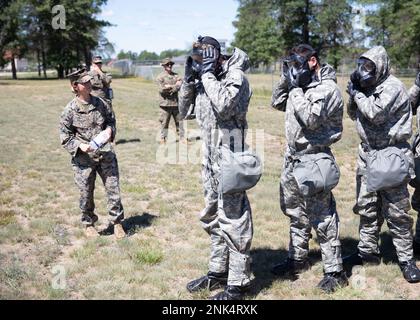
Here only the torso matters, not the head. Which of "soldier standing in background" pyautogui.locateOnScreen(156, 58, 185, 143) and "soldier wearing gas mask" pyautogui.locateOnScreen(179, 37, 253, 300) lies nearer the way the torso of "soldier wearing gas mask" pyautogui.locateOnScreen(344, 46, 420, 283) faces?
the soldier wearing gas mask

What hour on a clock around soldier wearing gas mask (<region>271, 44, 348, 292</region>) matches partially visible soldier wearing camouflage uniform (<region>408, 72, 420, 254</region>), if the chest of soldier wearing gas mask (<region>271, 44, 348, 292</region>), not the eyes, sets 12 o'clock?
partially visible soldier wearing camouflage uniform (<region>408, 72, 420, 254</region>) is roughly at 6 o'clock from soldier wearing gas mask (<region>271, 44, 348, 292</region>).

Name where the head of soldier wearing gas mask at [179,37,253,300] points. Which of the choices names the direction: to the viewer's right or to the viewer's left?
to the viewer's left

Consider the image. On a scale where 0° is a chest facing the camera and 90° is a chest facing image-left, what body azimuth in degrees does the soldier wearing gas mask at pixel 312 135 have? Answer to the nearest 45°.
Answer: approximately 45°

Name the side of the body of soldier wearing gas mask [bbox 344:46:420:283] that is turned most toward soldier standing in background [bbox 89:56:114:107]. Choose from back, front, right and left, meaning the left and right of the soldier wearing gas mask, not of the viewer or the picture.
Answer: right

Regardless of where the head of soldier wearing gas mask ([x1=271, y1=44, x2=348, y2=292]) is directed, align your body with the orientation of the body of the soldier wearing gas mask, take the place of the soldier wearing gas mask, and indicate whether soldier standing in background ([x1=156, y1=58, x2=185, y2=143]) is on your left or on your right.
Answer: on your right

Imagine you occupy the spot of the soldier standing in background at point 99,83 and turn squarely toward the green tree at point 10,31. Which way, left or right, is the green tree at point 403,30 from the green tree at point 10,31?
right

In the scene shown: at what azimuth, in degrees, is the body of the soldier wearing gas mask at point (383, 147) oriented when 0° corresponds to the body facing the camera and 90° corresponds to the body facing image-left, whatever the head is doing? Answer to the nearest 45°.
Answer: approximately 45°

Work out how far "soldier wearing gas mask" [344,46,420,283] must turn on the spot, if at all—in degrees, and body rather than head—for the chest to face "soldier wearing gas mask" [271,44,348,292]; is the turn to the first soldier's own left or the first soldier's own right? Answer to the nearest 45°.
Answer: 0° — they already face them
